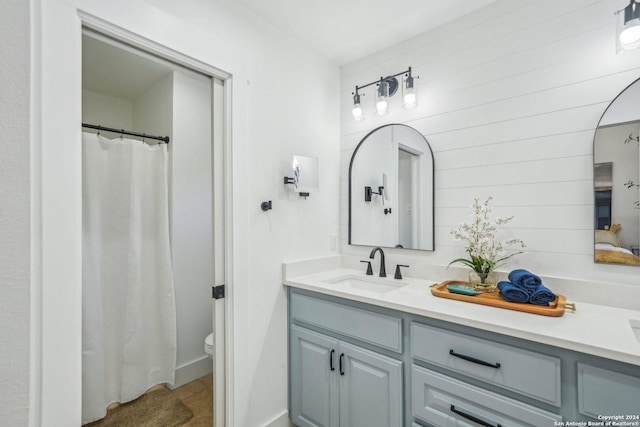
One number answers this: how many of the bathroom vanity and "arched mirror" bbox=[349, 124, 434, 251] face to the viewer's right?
0

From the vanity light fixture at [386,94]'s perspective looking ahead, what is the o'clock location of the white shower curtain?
The white shower curtain is roughly at 1 o'clock from the vanity light fixture.

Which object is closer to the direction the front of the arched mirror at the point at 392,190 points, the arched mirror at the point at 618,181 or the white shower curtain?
the white shower curtain

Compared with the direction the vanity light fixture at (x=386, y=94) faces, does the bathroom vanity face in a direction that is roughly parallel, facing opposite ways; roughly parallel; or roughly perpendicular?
roughly parallel

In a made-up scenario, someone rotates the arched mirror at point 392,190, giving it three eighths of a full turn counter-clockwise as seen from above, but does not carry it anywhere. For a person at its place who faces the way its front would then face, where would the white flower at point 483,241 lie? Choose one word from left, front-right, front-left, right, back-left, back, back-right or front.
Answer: front-right

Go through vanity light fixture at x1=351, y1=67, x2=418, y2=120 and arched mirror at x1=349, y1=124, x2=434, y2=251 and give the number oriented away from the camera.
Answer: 0

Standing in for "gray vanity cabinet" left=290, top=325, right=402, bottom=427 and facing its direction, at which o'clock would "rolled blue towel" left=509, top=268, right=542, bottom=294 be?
The rolled blue towel is roughly at 8 o'clock from the gray vanity cabinet.

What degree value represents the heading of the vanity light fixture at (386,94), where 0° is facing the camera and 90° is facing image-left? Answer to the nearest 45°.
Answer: approximately 45°

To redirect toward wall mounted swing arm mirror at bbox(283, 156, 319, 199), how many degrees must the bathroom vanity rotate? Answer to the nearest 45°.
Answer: approximately 45° to its right

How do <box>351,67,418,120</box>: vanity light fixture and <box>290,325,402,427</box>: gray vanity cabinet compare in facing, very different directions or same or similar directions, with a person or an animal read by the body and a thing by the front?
same or similar directions

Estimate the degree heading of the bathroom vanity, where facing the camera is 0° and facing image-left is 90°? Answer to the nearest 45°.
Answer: approximately 45°

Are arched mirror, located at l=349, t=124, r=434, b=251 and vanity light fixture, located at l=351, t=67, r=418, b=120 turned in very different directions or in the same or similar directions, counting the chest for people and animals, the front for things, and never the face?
same or similar directions

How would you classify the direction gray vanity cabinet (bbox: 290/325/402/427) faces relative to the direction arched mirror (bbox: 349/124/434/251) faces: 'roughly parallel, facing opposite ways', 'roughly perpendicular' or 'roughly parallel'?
roughly parallel

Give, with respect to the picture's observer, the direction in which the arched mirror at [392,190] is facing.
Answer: facing the viewer and to the left of the viewer
